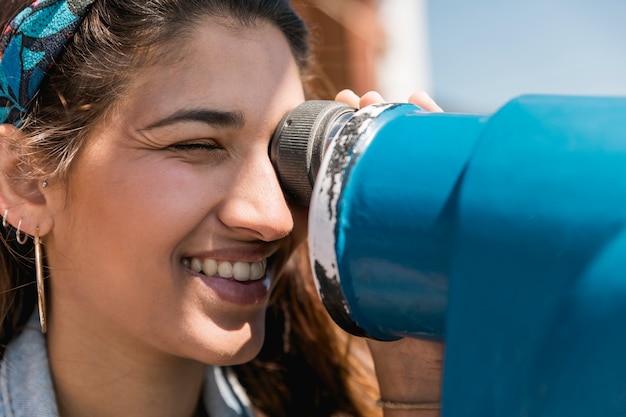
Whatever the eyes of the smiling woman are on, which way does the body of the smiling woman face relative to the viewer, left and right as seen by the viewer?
facing the viewer and to the right of the viewer

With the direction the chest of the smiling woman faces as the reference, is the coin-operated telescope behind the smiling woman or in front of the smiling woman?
in front

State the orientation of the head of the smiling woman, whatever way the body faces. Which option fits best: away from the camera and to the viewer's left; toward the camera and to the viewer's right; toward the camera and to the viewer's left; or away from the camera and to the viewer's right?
toward the camera and to the viewer's right
